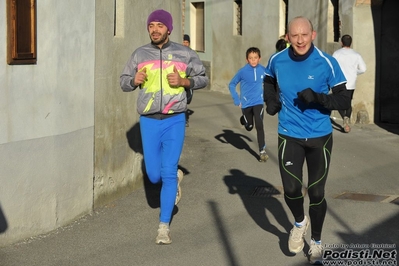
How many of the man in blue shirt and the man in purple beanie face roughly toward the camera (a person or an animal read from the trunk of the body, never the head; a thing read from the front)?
2

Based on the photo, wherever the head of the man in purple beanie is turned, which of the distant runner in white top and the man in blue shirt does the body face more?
the man in blue shirt

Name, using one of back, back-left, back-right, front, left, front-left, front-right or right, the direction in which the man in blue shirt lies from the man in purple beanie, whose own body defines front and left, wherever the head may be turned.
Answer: front-left

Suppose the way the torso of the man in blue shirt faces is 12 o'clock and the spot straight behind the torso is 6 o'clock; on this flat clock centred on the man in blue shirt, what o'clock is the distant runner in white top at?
The distant runner in white top is roughly at 6 o'clock from the man in blue shirt.

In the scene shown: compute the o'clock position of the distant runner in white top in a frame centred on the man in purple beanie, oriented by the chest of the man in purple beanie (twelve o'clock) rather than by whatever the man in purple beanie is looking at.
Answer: The distant runner in white top is roughly at 7 o'clock from the man in purple beanie.
